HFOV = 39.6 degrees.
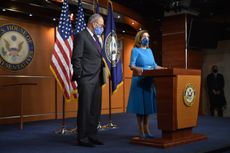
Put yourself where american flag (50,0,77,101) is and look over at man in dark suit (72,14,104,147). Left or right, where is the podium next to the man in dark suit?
left

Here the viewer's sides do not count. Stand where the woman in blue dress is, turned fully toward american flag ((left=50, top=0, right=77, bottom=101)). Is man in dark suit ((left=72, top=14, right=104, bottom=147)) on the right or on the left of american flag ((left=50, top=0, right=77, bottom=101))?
left

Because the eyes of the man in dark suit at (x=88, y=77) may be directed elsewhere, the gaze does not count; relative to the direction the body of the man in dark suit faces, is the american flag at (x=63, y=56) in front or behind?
behind

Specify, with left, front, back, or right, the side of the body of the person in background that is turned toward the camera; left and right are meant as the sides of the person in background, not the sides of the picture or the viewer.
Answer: front

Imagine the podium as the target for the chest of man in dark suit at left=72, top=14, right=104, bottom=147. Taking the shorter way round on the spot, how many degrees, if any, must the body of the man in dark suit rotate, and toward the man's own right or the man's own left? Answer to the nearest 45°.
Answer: approximately 45° to the man's own left

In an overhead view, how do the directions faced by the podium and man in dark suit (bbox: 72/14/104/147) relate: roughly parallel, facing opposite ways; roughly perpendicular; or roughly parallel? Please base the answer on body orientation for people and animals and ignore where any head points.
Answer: roughly parallel

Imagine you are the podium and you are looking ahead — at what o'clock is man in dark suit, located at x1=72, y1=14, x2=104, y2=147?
The man in dark suit is roughly at 4 o'clock from the podium.

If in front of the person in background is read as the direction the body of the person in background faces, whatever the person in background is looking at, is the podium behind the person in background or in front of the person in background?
in front

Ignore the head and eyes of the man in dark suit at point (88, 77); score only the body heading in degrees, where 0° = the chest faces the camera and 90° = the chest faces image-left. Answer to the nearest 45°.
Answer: approximately 315°

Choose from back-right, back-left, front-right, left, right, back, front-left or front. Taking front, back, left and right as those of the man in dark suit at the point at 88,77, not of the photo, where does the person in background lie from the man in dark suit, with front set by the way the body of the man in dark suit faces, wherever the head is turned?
left

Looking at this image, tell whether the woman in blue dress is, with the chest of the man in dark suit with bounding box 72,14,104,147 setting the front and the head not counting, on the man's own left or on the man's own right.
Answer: on the man's own left
